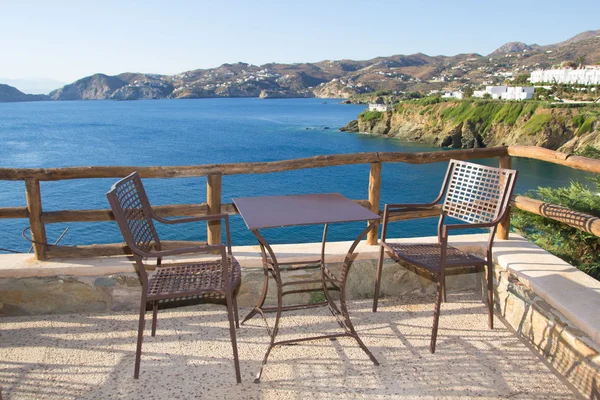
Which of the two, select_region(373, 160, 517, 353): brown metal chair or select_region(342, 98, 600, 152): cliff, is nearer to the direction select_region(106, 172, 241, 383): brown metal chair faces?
the brown metal chair

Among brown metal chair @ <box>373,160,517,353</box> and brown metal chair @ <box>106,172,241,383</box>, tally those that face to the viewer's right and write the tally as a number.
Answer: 1

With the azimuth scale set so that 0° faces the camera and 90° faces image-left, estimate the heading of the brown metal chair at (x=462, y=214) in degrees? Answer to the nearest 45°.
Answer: approximately 45°

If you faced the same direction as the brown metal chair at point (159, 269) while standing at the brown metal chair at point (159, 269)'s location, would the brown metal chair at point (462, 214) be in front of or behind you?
in front

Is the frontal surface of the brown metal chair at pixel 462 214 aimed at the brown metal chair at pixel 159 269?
yes

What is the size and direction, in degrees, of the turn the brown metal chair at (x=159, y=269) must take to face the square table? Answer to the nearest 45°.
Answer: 0° — it already faces it

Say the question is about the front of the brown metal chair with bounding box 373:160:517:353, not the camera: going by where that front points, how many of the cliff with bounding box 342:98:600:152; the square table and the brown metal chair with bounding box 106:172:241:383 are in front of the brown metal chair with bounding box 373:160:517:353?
2

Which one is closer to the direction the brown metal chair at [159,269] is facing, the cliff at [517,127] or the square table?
the square table

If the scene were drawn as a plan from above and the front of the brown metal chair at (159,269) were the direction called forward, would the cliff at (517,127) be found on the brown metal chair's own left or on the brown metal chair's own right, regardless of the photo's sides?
on the brown metal chair's own left

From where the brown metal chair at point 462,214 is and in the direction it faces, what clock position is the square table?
The square table is roughly at 12 o'clock from the brown metal chair.

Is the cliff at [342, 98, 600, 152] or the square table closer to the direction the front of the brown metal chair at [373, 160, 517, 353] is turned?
the square table

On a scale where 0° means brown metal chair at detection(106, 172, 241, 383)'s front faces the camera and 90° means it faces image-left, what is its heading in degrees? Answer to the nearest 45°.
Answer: approximately 270°

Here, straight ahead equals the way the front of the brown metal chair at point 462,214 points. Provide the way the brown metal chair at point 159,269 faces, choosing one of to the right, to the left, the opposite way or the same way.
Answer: the opposite way

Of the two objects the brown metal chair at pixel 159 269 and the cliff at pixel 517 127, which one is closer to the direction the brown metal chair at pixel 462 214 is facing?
the brown metal chair

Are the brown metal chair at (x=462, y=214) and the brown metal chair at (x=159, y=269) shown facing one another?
yes
